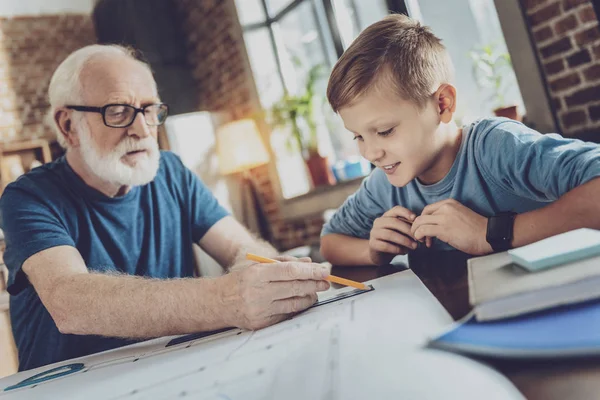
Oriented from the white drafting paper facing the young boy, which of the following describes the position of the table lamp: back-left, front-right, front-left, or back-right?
front-left

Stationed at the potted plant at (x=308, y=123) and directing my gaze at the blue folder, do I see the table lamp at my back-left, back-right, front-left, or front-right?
back-right

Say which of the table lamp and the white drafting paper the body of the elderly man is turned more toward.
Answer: the white drafting paper

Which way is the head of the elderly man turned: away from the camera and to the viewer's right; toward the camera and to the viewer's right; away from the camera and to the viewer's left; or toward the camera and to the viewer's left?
toward the camera and to the viewer's right

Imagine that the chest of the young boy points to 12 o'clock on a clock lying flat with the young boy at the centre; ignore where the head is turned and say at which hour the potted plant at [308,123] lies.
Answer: The potted plant is roughly at 4 o'clock from the young boy.

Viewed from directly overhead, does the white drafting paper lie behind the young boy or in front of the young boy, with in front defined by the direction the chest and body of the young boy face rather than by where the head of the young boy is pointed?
in front

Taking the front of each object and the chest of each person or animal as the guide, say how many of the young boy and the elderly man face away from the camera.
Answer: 0

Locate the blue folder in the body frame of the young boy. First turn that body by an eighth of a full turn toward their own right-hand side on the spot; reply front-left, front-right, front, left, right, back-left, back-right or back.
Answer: left

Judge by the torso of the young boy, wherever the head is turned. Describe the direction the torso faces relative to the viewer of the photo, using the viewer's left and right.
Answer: facing the viewer and to the left of the viewer

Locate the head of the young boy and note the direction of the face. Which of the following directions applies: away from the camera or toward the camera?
toward the camera

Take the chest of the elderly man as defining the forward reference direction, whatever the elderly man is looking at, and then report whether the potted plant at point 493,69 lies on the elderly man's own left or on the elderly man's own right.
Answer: on the elderly man's own left

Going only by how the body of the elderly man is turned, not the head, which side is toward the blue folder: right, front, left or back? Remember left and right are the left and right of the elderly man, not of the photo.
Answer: front

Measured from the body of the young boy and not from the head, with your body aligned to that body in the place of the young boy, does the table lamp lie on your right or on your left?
on your right

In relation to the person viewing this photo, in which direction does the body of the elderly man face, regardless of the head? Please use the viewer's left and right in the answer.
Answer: facing the viewer and to the right of the viewer
